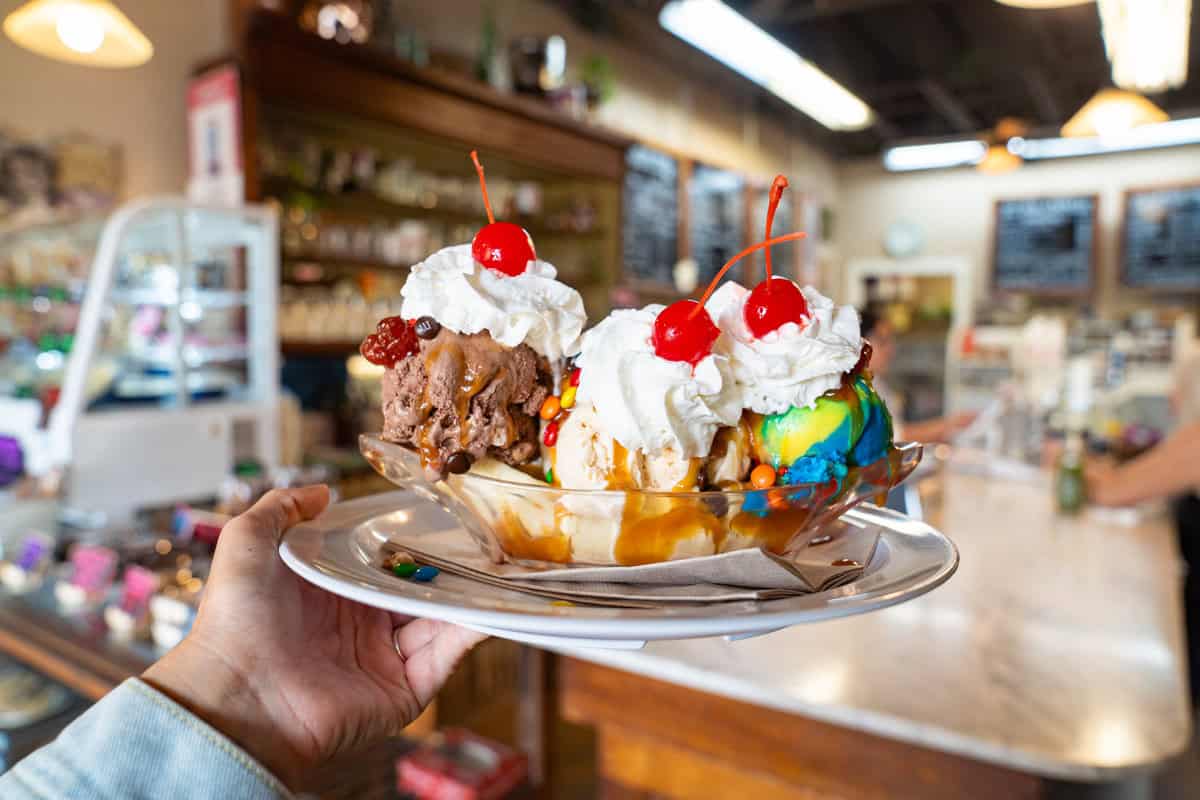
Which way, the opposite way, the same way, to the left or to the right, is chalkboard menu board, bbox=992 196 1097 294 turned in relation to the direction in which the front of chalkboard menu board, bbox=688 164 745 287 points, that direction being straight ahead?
to the right

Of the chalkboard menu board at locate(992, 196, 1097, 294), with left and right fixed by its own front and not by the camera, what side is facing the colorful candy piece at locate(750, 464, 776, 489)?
front

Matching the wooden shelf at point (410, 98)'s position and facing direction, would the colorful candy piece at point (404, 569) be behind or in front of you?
in front

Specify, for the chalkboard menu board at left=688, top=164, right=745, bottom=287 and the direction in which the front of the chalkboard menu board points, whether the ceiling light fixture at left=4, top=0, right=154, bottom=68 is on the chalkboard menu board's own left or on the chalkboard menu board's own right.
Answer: on the chalkboard menu board's own right

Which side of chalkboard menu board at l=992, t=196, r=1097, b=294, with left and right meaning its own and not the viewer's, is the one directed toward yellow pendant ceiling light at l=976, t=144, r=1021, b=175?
front

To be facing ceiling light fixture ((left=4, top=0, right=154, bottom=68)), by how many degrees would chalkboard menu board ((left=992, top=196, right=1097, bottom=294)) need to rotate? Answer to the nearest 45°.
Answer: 0° — it already faces it

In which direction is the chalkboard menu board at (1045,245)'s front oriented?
toward the camera

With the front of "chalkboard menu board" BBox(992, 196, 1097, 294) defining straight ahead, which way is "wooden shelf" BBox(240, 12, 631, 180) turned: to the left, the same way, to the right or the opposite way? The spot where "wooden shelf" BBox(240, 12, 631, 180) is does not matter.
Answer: to the left

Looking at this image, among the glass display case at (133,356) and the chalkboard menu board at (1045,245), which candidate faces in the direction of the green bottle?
the chalkboard menu board

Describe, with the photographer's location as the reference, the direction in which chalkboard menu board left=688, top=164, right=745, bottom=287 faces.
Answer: facing the viewer and to the right of the viewer

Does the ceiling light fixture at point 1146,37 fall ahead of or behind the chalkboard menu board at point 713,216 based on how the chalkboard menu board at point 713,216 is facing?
ahead

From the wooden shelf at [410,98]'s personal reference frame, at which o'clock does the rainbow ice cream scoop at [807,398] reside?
The rainbow ice cream scoop is roughly at 1 o'clock from the wooden shelf.
